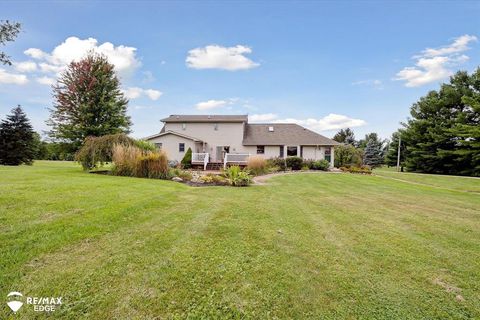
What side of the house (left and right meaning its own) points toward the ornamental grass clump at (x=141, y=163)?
back

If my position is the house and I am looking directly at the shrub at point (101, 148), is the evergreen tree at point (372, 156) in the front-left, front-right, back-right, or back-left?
back-left

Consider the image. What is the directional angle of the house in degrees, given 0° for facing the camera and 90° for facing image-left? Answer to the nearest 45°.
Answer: approximately 180°

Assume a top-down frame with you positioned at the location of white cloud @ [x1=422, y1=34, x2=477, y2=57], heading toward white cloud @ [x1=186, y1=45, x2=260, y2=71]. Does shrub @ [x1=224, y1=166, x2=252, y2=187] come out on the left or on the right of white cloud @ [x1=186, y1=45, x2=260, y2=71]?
left

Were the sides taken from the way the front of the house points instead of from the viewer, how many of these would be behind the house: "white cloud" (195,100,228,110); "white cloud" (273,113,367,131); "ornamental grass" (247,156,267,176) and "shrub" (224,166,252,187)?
2
